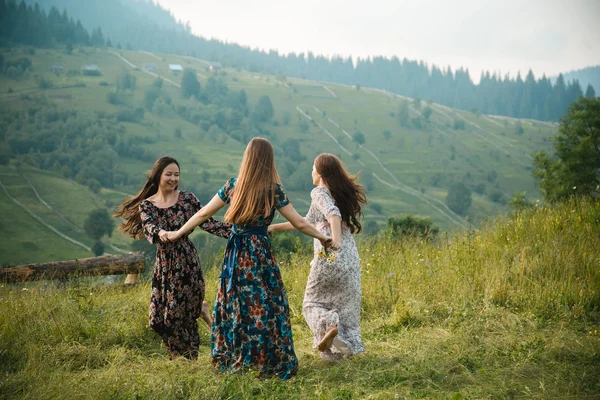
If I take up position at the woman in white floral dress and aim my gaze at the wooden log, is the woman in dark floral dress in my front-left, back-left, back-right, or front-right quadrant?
front-left

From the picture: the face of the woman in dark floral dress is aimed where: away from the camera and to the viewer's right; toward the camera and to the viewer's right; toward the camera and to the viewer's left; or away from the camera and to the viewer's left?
toward the camera and to the viewer's right

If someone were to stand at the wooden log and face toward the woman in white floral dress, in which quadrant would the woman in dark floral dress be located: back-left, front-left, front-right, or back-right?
front-right

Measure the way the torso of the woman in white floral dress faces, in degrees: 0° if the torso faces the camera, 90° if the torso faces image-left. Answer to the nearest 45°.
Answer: approximately 90°

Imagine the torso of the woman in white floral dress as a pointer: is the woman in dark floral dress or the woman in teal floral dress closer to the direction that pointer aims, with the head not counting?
the woman in dark floral dress

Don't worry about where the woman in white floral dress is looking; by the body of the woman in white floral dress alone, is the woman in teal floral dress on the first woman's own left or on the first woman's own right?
on the first woman's own left

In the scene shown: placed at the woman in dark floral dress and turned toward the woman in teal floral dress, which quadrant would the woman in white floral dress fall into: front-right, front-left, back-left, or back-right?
front-left

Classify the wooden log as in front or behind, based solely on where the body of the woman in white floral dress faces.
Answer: in front

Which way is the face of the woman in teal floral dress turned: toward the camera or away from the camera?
away from the camera

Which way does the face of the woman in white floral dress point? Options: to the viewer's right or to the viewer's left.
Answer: to the viewer's left

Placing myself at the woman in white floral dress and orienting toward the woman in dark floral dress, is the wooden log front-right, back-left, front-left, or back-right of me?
front-right
